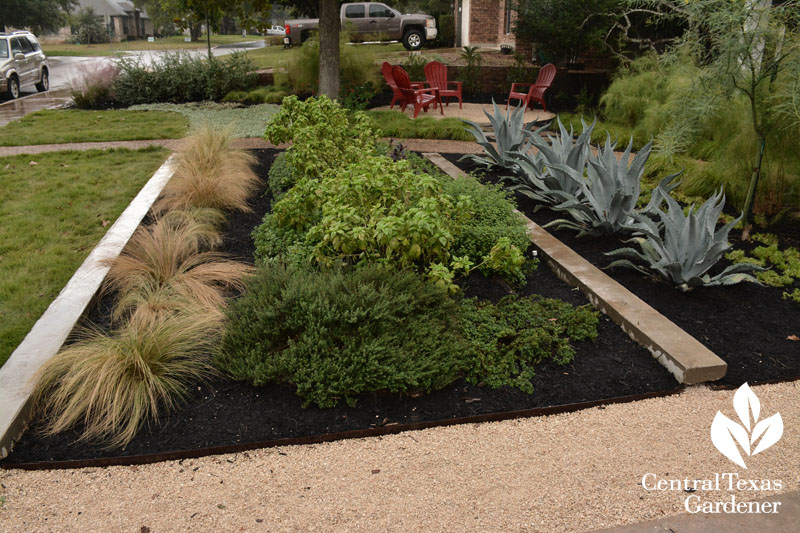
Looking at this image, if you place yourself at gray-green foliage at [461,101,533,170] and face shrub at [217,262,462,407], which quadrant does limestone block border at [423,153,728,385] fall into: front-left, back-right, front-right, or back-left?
front-left

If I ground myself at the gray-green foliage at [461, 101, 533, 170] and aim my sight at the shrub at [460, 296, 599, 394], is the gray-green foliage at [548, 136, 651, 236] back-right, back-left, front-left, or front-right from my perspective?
front-left

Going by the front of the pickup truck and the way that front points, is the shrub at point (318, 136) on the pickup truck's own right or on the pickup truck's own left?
on the pickup truck's own right

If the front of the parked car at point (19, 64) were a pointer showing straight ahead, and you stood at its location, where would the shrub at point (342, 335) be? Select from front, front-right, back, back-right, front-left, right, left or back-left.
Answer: front-left

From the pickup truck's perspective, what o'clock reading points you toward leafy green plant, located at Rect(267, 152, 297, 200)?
The leafy green plant is roughly at 3 o'clock from the pickup truck.

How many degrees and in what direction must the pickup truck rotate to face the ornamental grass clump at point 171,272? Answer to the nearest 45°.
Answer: approximately 90° to its right

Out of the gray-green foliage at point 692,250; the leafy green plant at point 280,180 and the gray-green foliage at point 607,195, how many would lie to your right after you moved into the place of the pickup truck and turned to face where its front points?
3

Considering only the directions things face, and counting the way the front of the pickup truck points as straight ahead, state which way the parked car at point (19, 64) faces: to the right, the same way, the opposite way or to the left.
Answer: to the right

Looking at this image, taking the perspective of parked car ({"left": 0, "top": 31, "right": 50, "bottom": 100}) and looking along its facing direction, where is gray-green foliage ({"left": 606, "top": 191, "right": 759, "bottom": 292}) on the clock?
The gray-green foliage is roughly at 10 o'clock from the parked car.

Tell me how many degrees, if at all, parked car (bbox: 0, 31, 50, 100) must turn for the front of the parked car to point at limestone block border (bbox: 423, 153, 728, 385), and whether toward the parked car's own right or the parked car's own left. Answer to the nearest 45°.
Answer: approximately 45° to the parked car's own left

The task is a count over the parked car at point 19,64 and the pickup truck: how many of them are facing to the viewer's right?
1

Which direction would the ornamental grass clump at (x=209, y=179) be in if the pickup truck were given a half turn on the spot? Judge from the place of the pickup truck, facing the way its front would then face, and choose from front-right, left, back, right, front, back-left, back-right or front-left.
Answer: left

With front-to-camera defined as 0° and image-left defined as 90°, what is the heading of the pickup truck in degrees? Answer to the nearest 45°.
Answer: approximately 270°

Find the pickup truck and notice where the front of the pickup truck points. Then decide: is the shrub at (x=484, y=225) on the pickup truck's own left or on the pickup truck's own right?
on the pickup truck's own right

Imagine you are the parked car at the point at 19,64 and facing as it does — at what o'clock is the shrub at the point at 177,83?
The shrub is roughly at 9 o'clock from the parked car.

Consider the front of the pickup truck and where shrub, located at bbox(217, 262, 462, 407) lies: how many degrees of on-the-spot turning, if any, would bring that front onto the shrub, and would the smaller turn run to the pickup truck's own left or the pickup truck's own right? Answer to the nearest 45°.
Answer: approximately 90° to the pickup truck's own right

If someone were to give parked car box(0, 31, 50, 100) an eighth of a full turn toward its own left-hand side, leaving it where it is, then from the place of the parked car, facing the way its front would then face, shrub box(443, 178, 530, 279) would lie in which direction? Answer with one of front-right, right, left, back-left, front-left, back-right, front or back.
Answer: front

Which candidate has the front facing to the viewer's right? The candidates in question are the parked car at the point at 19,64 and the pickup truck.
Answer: the pickup truck
